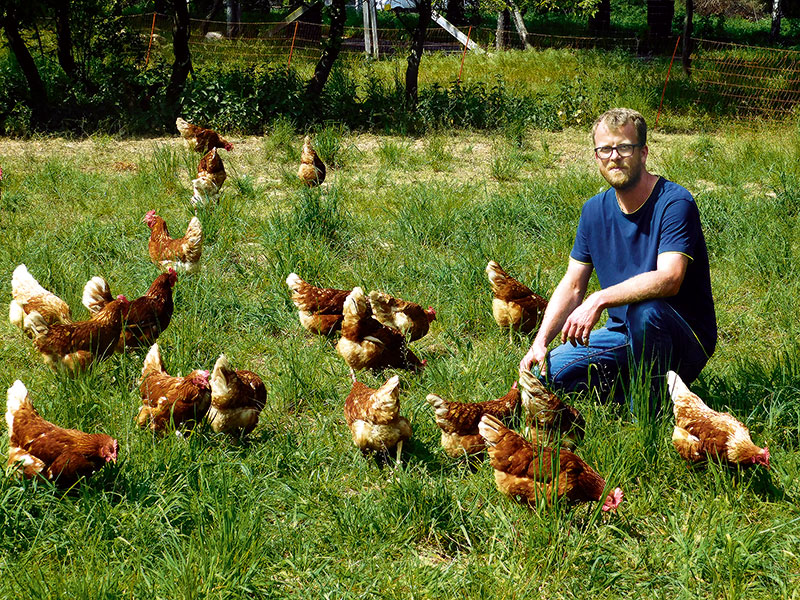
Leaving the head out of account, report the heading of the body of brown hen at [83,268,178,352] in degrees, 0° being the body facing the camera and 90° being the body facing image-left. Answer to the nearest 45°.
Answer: approximately 270°

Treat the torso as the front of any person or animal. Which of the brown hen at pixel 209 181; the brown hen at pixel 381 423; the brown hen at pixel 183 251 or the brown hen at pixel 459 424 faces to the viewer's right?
the brown hen at pixel 459 424

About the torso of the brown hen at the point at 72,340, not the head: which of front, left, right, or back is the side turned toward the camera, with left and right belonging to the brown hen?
right

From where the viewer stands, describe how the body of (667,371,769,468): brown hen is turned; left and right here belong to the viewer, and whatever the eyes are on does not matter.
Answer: facing to the right of the viewer

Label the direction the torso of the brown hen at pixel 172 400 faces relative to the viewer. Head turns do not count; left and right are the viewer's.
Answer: facing to the right of the viewer

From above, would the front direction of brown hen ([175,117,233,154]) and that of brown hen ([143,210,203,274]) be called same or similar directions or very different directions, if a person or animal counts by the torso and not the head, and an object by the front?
very different directions

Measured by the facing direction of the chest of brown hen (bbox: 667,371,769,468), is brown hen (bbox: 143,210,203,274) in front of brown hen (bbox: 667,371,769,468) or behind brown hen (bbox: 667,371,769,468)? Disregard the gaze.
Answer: behind

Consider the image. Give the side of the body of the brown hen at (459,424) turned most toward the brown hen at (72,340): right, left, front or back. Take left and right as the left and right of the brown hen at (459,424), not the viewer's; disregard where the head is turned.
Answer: back

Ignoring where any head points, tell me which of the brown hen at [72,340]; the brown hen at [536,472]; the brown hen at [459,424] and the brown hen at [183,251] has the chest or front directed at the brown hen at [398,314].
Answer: the brown hen at [72,340]

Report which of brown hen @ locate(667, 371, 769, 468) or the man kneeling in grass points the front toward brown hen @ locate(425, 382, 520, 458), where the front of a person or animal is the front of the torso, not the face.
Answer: the man kneeling in grass

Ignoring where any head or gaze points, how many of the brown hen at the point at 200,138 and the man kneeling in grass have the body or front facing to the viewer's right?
1
